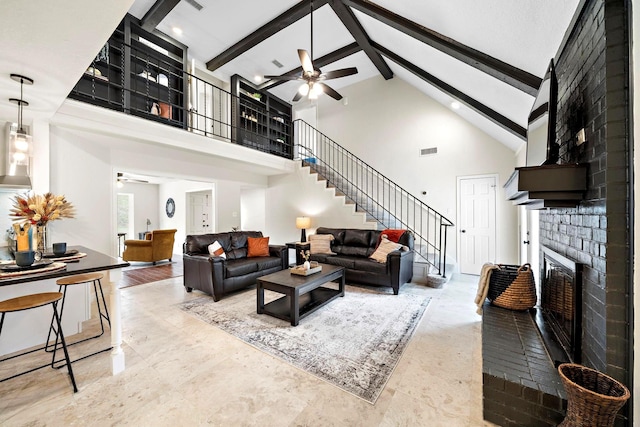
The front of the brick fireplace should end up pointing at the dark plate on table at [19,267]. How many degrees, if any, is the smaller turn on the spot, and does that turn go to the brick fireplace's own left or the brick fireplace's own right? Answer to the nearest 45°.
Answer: approximately 45° to the brick fireplace's own left

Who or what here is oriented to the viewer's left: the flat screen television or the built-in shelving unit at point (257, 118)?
the flat screen television

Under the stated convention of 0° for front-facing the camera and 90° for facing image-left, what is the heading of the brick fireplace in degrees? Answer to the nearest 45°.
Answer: approximately 90°

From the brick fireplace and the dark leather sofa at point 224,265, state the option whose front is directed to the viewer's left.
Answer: the brick fireplace

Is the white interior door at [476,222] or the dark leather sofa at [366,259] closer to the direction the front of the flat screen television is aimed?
the dark leather sofa

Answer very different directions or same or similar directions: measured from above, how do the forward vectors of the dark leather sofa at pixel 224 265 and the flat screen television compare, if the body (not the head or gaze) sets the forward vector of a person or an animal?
very different directions

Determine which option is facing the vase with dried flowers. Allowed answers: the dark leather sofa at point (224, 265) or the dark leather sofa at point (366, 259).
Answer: the dark leather sofa at point (366, 259)

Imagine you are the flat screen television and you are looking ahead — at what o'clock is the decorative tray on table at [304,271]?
The decorative tray on table is roughly at 12 o'clock from the flat screen television.
